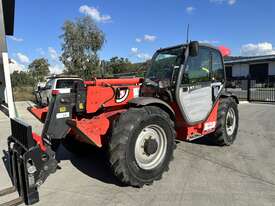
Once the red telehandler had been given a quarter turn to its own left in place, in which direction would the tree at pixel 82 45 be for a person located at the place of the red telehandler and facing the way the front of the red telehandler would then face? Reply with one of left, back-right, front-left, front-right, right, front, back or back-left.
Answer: back-left

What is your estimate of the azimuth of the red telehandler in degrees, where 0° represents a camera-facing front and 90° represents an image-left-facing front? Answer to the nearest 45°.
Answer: approximately 45°

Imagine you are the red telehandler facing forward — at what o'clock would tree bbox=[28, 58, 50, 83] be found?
The tree is roughly at 4 o'clock from the red telehandler.
